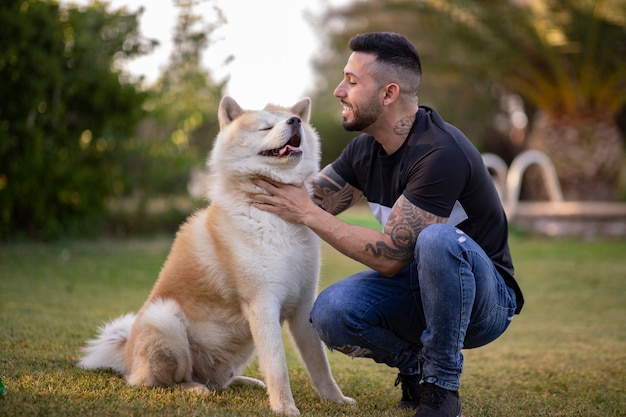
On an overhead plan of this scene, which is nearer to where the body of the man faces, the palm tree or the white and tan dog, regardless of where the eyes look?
the white and tan dog

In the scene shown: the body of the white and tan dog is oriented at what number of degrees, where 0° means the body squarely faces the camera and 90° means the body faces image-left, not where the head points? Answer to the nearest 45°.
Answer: approximately 315°

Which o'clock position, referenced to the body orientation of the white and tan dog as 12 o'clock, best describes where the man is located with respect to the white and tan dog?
The man is roughly at 11 o'clock from the white and tan dog.

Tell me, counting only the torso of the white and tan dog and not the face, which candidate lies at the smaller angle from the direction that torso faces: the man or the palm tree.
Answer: the man

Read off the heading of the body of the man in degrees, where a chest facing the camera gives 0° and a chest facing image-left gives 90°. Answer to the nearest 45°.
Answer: approximately 45°

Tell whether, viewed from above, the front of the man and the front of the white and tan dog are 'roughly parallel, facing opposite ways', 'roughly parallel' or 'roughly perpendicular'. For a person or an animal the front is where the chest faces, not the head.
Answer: roughly perpendicular

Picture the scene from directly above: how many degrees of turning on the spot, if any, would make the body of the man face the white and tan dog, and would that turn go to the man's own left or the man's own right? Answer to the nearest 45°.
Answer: approximately 45° to the man's own right

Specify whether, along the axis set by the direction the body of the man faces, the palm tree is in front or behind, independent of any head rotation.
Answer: behind

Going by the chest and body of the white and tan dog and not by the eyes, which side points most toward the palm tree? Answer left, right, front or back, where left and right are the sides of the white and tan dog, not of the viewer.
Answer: left
